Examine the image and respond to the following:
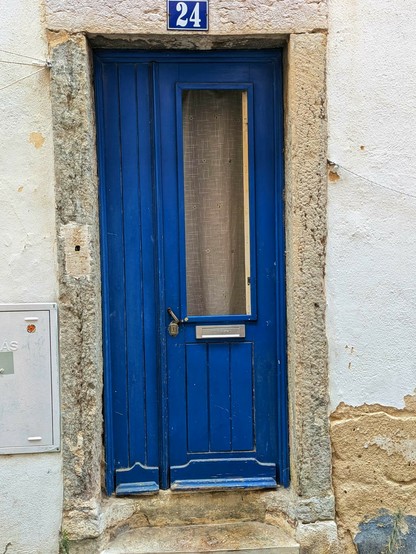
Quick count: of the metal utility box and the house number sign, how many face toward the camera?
2

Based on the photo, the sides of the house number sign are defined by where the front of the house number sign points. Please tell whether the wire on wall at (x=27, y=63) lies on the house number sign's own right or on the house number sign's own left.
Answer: on the house number sign's own right

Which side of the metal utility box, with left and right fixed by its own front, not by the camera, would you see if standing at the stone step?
left

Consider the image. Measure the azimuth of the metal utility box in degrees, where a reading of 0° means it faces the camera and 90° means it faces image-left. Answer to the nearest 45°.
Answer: approximately 0°

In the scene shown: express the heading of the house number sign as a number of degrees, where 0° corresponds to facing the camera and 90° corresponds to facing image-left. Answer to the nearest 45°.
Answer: approximately 0°
